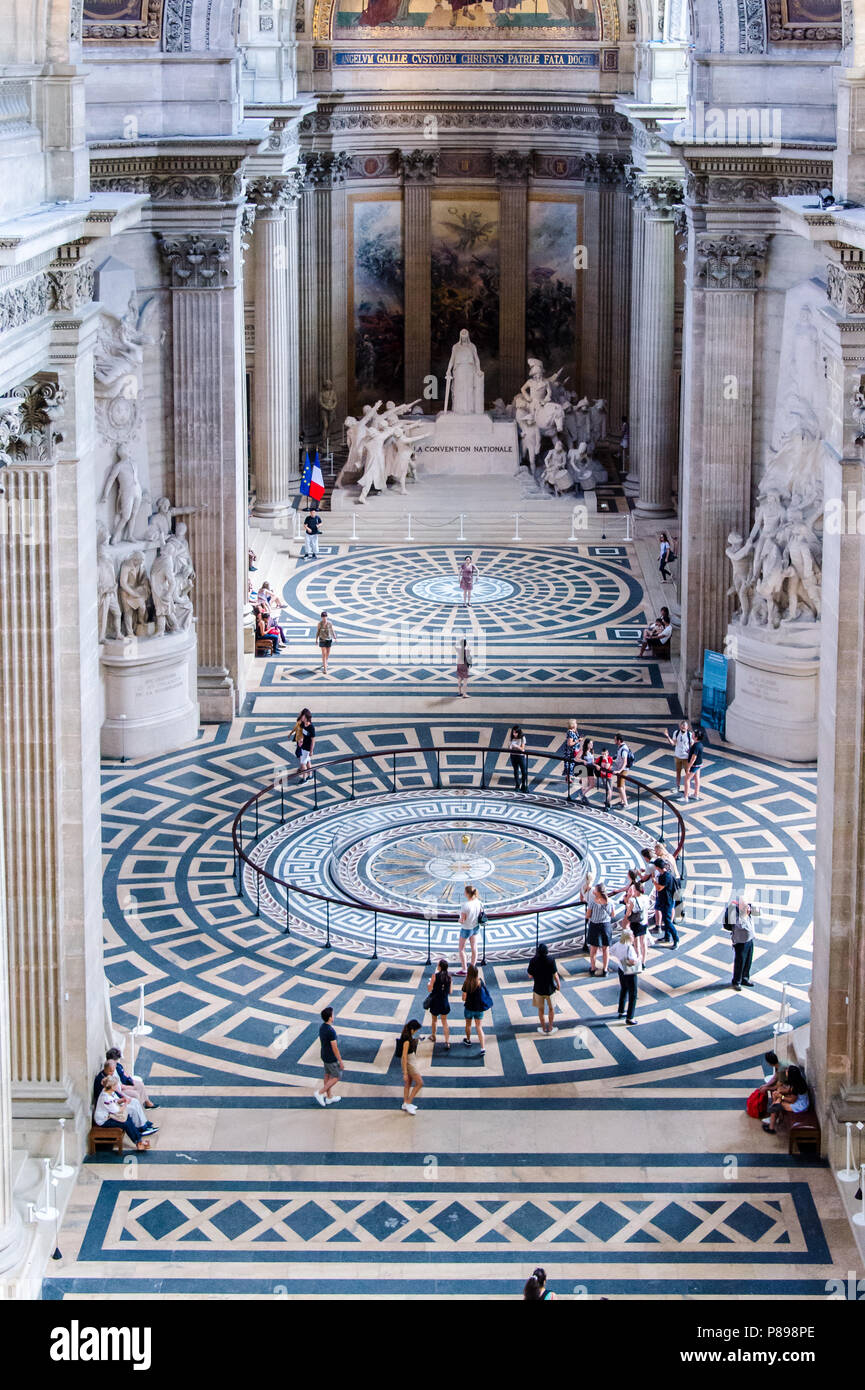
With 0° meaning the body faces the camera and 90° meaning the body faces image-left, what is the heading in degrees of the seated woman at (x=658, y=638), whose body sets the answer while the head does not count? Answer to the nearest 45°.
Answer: approximately 90°

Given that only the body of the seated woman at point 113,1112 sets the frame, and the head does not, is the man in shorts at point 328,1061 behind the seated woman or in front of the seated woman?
in front

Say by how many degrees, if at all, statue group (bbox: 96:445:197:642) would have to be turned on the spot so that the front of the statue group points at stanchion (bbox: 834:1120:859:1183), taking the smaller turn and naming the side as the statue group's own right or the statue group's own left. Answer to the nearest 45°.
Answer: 0° — it already faces it

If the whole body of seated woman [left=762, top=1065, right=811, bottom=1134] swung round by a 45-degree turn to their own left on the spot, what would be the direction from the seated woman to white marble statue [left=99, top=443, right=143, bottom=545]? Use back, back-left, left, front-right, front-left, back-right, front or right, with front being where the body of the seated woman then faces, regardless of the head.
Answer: right

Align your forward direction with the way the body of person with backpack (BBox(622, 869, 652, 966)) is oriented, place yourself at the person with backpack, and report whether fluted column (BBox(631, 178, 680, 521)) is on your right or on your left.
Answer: on your right

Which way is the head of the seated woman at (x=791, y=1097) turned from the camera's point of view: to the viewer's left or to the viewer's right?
to the viewer's left

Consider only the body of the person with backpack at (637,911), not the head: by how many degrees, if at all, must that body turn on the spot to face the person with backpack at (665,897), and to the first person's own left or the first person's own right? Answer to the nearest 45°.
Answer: approximately 45° to the first person's own right

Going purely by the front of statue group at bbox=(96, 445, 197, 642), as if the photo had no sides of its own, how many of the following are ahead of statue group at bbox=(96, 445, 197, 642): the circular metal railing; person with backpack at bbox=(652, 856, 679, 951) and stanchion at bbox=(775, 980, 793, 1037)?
3

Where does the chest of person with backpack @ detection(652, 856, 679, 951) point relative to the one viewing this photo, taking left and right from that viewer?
facing to the left of the viewer

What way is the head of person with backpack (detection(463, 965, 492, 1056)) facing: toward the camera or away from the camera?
away from the camera

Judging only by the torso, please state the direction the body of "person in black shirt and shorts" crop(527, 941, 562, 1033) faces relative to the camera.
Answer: away from the camera

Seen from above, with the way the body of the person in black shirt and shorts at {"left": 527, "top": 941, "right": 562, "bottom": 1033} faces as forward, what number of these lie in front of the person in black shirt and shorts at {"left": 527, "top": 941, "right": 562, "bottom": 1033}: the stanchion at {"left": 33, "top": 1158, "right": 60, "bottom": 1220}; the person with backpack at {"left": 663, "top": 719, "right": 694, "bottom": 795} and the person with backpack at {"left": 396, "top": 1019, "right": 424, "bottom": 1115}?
1
